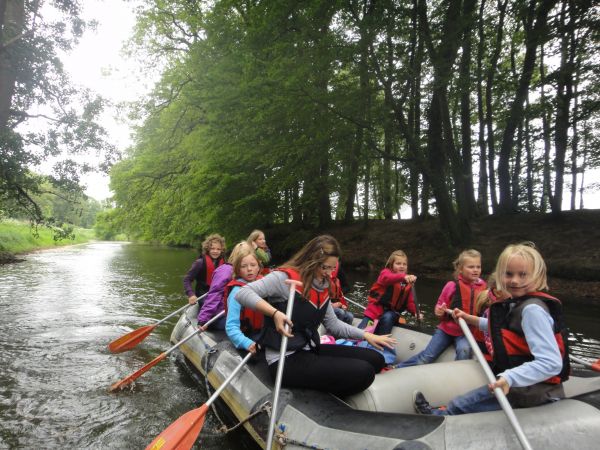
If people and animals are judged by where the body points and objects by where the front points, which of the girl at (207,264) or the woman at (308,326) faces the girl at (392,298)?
the girl at (207,264)

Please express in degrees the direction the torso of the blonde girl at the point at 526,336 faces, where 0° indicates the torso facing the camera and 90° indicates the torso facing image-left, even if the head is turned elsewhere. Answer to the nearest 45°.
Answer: approximately 90°

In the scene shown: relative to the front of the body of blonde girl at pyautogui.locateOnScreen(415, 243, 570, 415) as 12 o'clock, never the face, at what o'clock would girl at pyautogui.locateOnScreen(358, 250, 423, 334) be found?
The girl is roughly at 2 o'clock from the blonde girl.

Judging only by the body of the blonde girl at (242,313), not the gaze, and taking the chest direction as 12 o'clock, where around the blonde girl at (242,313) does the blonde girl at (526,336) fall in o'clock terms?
the blonde girl at (526,336) is roughly at 12 o'clock from the blonde girl at (242,313).

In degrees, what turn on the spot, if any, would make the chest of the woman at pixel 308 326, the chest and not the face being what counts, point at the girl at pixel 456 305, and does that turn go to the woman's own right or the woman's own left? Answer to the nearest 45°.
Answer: approximately 90° to the woman's own left

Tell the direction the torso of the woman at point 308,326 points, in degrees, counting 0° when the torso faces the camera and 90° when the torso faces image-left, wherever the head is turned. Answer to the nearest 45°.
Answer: approximately 315°
